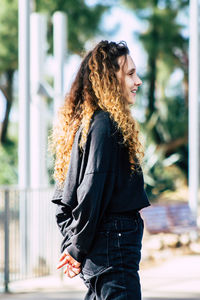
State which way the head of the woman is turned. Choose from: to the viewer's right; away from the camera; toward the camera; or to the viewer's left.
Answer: to the viewer's right

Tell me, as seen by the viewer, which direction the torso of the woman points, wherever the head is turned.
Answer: to the viewer's right

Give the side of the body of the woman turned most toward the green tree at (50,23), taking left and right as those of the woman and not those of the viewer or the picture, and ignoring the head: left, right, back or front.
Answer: left

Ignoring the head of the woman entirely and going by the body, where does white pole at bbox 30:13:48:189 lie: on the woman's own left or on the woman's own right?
on the woman's own left

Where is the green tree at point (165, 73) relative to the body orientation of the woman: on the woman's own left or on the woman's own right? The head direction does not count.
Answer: on the woman's own left

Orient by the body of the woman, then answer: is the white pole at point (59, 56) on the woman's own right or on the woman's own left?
on the woman's own left
